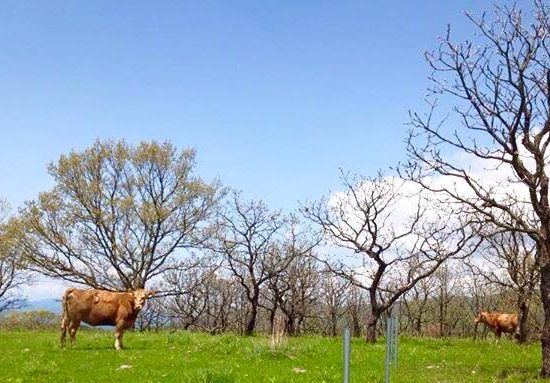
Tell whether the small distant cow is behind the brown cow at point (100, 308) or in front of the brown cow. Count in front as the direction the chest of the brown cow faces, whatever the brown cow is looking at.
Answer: in front

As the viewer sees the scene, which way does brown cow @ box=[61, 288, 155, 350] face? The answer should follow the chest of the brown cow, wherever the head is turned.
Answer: to the viewer's right

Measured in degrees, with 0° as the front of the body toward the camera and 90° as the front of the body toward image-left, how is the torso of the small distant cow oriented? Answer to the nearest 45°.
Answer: approximately 90°

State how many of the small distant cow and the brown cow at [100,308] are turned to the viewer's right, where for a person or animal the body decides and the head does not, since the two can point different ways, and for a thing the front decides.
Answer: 1

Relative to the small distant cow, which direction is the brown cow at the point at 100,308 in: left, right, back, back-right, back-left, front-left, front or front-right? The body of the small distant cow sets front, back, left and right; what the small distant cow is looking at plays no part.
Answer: front-left

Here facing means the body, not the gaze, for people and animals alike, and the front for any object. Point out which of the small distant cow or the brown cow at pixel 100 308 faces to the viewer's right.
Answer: the brown cow
